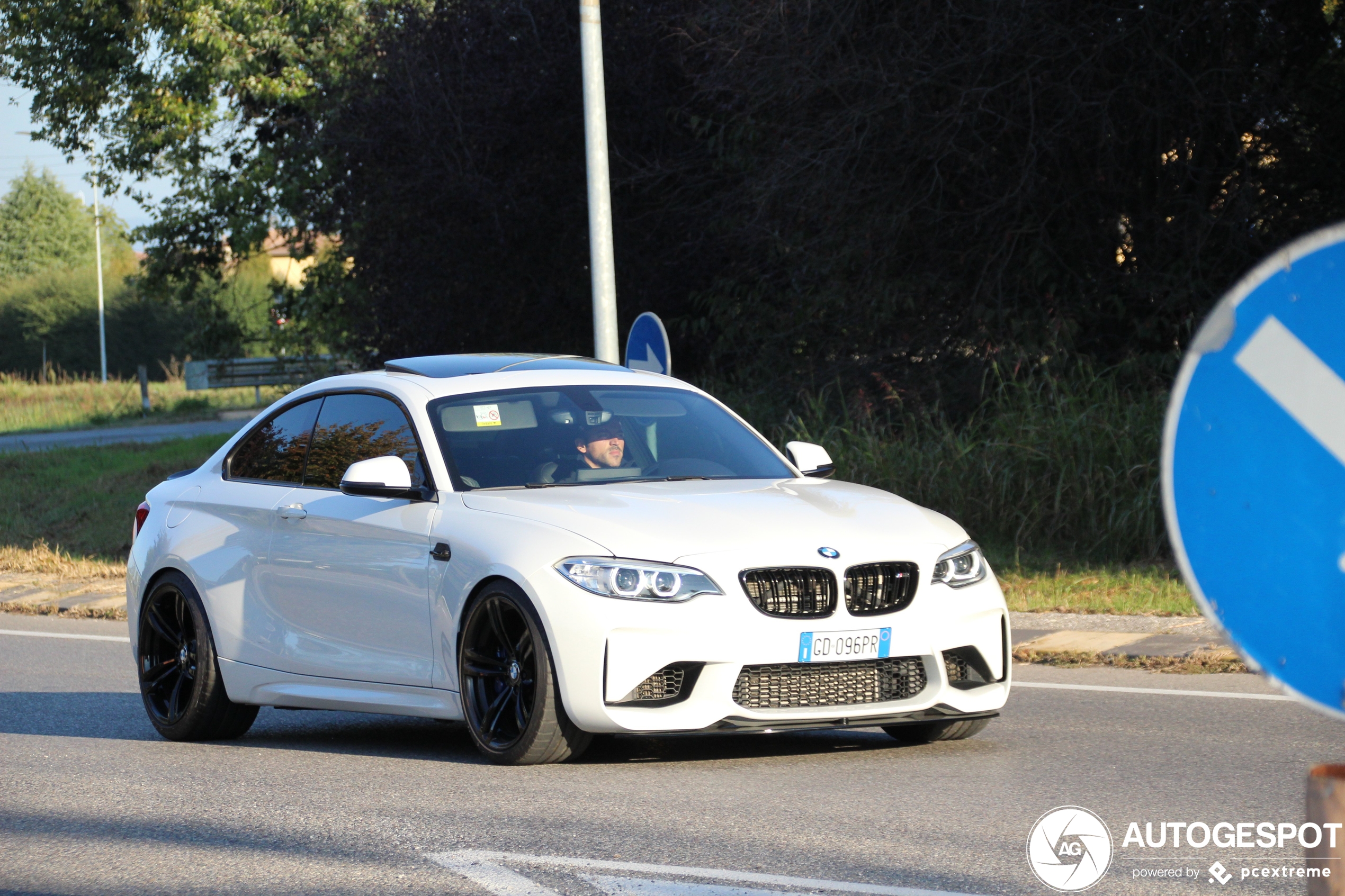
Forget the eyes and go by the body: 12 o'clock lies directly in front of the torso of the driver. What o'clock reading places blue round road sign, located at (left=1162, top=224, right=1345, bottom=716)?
The blue round road sign is roughly at 1 o'clock from the driver.

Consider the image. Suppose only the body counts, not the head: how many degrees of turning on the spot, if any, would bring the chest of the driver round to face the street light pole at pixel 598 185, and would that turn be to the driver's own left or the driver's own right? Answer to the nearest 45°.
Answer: approximately 135° to the driver's own left

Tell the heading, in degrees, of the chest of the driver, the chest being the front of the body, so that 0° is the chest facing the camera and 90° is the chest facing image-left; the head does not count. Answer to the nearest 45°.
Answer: approximately 315°

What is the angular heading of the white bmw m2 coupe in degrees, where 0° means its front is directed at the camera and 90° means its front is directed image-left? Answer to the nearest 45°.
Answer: approximately 315°

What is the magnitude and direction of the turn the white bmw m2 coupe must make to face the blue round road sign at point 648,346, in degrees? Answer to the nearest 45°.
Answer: approximately 135° to its left

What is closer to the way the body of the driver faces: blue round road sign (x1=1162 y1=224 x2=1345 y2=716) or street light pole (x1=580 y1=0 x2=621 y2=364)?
the blue round road sign

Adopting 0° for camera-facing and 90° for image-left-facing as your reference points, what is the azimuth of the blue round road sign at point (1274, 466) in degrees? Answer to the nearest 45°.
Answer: approximately 0°

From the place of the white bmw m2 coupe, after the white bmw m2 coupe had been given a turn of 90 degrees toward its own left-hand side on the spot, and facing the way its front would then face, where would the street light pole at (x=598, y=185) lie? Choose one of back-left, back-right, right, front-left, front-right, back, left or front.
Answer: front-left

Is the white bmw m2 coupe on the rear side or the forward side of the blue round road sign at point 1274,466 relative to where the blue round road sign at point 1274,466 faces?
on the rear side
